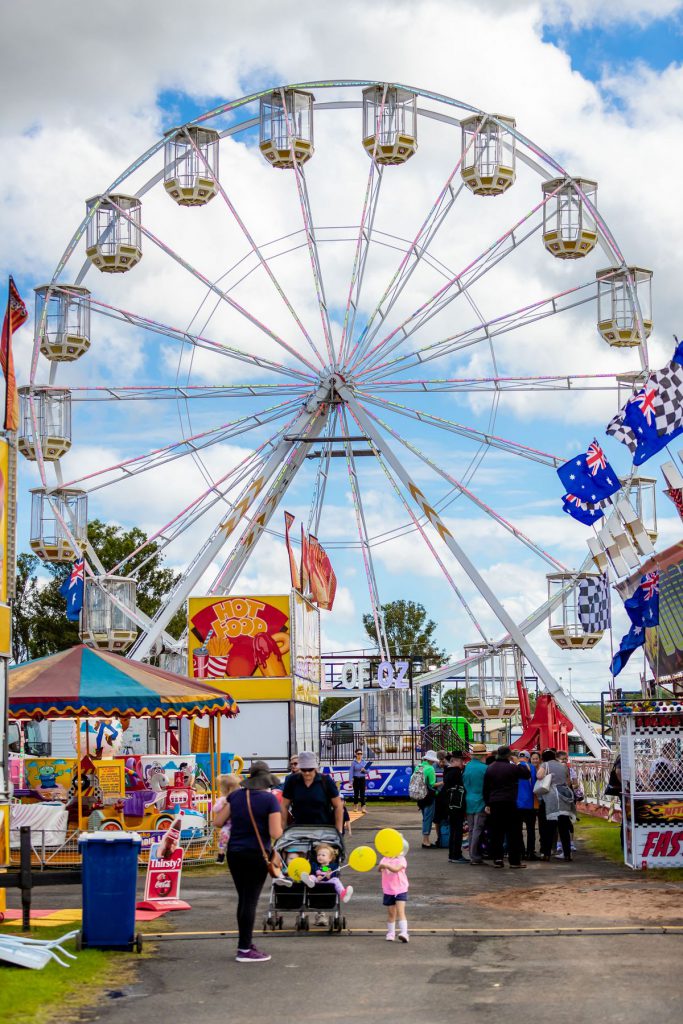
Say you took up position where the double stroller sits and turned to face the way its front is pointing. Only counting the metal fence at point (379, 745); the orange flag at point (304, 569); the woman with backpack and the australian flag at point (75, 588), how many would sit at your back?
4

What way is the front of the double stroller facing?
toward the camera

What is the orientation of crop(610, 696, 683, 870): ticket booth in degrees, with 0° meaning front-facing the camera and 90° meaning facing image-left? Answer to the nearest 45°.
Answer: approximately 0°

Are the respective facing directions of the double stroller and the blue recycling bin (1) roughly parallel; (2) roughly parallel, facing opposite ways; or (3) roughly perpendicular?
roughly parallel

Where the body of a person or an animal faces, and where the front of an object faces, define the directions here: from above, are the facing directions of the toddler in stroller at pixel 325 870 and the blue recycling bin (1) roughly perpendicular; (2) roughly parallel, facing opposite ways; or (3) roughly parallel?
roughly parallel

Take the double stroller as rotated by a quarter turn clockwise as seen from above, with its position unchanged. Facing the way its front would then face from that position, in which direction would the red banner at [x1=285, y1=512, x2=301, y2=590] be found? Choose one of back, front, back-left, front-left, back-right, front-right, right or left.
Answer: right

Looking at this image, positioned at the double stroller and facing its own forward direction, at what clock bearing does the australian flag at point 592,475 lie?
The australian flag is roughly at 7 o'clock from the double stroller.

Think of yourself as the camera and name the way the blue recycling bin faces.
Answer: facing the viewer

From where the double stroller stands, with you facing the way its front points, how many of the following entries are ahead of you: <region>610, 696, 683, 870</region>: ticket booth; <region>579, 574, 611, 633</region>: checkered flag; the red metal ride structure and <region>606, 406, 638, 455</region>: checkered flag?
0

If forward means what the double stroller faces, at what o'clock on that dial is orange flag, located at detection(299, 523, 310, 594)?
The orange flag is roughly at 6 o'clock from the double stroller.

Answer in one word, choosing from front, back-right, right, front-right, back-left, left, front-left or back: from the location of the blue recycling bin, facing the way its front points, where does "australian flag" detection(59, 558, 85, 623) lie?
back
